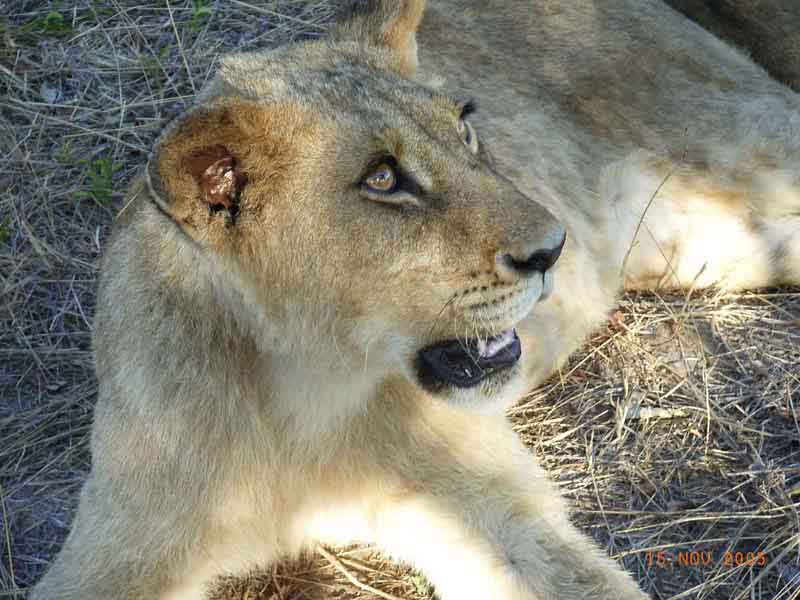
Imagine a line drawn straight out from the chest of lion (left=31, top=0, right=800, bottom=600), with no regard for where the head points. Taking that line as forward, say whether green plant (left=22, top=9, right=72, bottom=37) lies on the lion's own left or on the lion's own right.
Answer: on the lion's own right

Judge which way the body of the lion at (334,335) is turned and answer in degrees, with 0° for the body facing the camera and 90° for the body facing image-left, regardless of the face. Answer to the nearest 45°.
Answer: approximately 45°
